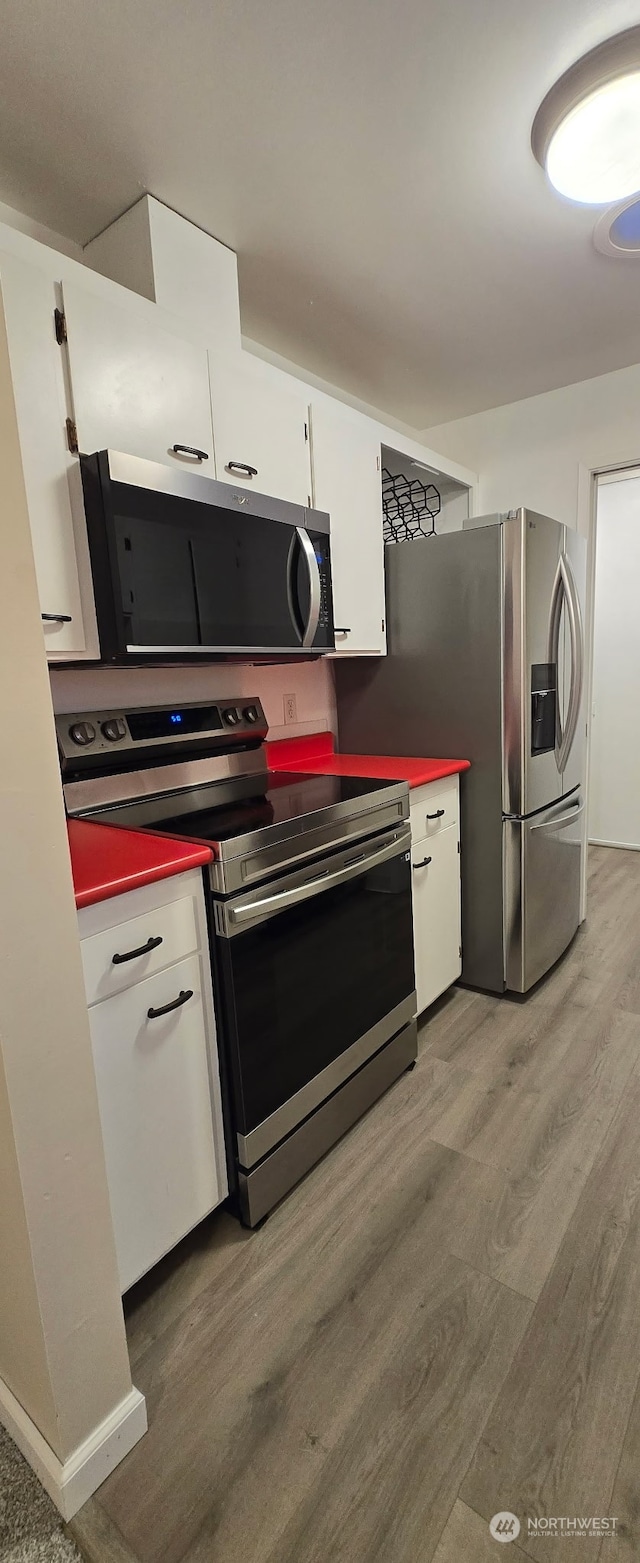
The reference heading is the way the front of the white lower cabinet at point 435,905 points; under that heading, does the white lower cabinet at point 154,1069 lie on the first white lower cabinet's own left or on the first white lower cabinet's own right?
on the first white lower cabinet's own right

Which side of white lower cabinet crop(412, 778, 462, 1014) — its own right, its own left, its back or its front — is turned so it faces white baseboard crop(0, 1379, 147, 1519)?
right

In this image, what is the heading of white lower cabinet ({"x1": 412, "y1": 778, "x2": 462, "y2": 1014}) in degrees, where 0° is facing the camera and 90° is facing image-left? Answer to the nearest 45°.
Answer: approximately 315°

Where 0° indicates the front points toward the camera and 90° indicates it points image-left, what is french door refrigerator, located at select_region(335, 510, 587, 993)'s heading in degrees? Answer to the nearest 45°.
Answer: approximately 270°

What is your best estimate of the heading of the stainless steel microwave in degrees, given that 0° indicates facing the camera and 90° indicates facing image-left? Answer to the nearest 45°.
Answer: approximately 315°
